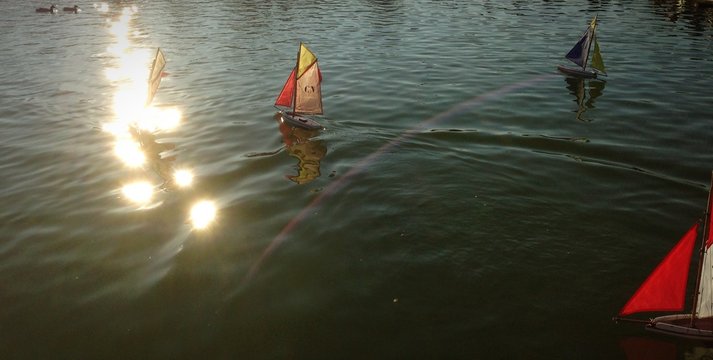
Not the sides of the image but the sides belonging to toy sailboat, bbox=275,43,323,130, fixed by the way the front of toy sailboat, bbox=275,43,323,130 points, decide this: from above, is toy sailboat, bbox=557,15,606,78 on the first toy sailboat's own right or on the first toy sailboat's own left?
on the first toy sailboat's own right

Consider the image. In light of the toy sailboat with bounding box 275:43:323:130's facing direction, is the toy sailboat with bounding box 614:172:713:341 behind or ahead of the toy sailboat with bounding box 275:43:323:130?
behind

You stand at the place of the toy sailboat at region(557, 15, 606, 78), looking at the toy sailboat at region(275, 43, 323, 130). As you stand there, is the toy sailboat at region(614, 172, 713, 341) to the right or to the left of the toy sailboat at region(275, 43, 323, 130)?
left

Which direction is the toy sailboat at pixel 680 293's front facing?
to the viewer's left

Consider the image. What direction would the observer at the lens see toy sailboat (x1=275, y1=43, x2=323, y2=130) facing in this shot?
facing away from the viewer and to the left of the viewer
